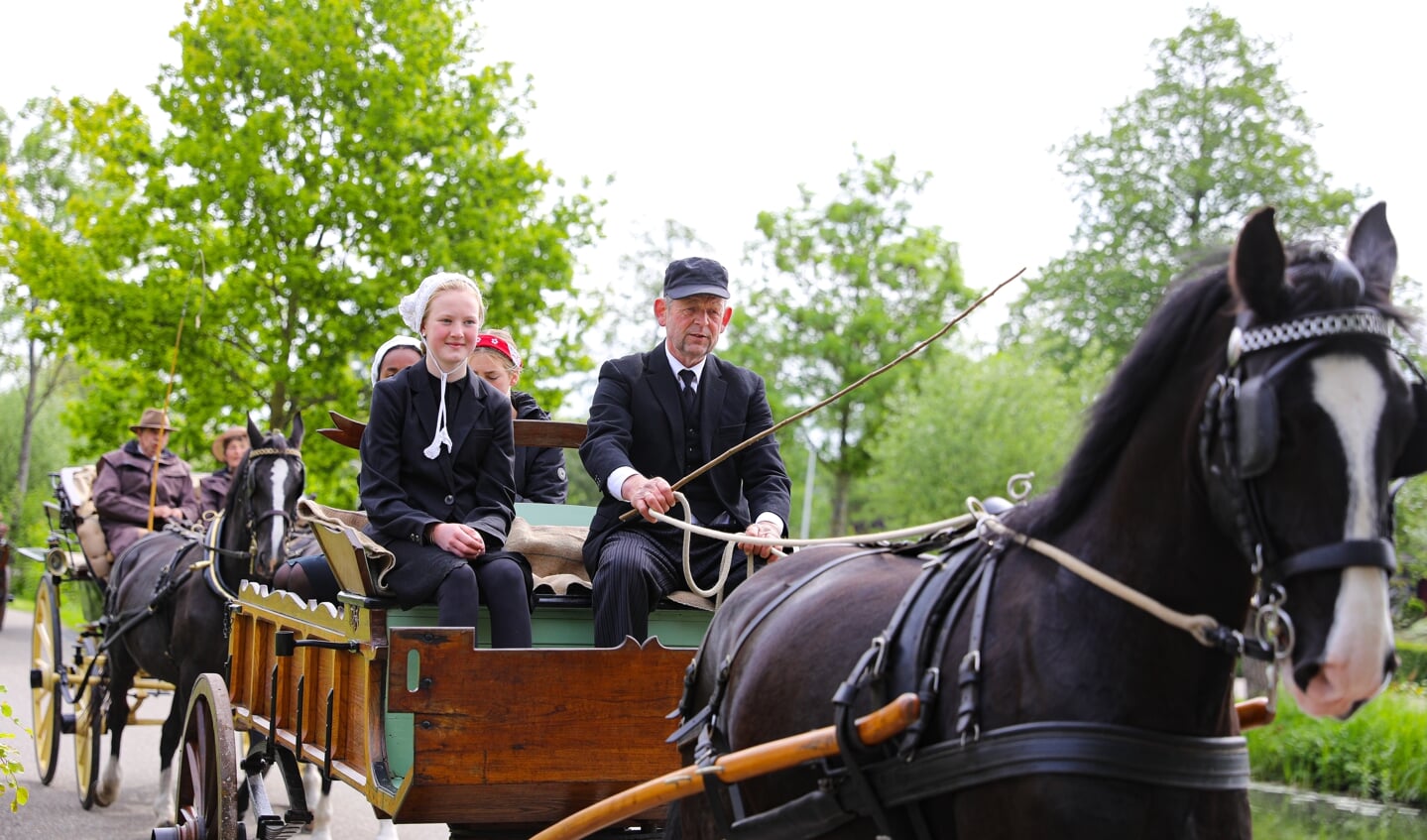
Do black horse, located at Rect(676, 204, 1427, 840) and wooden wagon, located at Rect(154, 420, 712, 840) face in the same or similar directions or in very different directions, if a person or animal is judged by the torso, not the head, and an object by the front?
same or similar directions

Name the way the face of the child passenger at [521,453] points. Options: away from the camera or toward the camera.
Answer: toward the camera

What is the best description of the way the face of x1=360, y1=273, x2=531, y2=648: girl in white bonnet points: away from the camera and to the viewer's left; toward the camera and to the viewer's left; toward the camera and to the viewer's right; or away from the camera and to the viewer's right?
toward the camera and to the viewer's right

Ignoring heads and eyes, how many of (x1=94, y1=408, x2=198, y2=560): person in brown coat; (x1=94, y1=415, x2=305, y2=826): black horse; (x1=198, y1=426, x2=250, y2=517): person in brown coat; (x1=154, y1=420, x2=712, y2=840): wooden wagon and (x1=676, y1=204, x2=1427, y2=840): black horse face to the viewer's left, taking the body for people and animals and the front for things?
0

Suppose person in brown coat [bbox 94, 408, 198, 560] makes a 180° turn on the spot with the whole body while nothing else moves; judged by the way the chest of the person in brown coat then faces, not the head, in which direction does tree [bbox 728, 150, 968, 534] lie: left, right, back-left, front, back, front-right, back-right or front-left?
right

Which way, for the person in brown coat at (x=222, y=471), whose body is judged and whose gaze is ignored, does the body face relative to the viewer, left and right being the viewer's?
facing the viewer and to the right of the viewer

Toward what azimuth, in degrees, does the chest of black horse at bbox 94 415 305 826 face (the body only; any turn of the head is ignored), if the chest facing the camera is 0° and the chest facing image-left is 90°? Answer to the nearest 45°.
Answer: approximately 315°

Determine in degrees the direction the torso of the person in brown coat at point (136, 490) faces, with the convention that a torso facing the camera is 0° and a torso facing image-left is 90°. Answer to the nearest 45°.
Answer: approximately 315°

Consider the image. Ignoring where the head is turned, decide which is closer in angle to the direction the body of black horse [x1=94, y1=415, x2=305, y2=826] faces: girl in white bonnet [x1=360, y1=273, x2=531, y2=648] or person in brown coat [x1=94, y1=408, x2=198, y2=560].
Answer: the girl in white bonnet

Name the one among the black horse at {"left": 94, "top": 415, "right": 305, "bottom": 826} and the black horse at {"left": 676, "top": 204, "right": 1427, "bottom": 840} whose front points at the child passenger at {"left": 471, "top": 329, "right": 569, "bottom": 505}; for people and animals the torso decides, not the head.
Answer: the black horse at {"left": 94, "top": 415, "right": 305, "bottom": 826}

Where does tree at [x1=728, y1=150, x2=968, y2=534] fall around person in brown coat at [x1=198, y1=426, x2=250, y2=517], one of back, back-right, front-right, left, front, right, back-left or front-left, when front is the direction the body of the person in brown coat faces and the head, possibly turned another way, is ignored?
left

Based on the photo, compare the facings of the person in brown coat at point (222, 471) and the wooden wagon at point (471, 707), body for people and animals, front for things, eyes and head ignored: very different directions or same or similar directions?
same or similar directions

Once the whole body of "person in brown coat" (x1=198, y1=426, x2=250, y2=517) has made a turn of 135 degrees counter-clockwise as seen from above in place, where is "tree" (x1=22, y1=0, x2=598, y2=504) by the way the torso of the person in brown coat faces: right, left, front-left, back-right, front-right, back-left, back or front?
front

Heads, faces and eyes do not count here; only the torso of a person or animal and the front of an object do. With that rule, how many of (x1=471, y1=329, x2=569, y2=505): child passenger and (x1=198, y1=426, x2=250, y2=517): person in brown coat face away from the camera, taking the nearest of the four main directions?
0

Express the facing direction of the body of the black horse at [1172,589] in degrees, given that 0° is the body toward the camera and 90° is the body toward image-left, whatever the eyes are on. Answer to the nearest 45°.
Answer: approximately 315°
